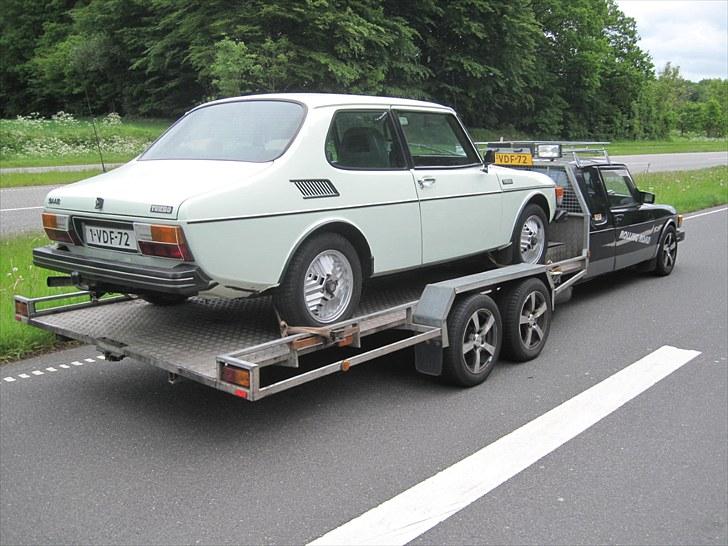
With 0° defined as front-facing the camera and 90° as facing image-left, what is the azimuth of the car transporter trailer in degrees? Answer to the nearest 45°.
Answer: approximately 225°

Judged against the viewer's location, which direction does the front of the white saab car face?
facing away from the viewer and to the right of the viewer

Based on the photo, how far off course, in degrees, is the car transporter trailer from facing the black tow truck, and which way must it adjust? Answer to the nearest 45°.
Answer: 0° — it already faces it

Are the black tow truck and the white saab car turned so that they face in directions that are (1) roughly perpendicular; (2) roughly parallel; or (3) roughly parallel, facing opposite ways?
roughly parallel

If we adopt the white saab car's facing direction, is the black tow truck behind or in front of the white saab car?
in front

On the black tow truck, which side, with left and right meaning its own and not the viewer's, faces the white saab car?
back

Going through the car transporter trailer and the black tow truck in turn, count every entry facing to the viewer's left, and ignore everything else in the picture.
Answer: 0

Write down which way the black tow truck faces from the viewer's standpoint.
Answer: facing away from the viewer and to the right of the viewer

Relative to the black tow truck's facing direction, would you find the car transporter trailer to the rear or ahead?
to the rear
